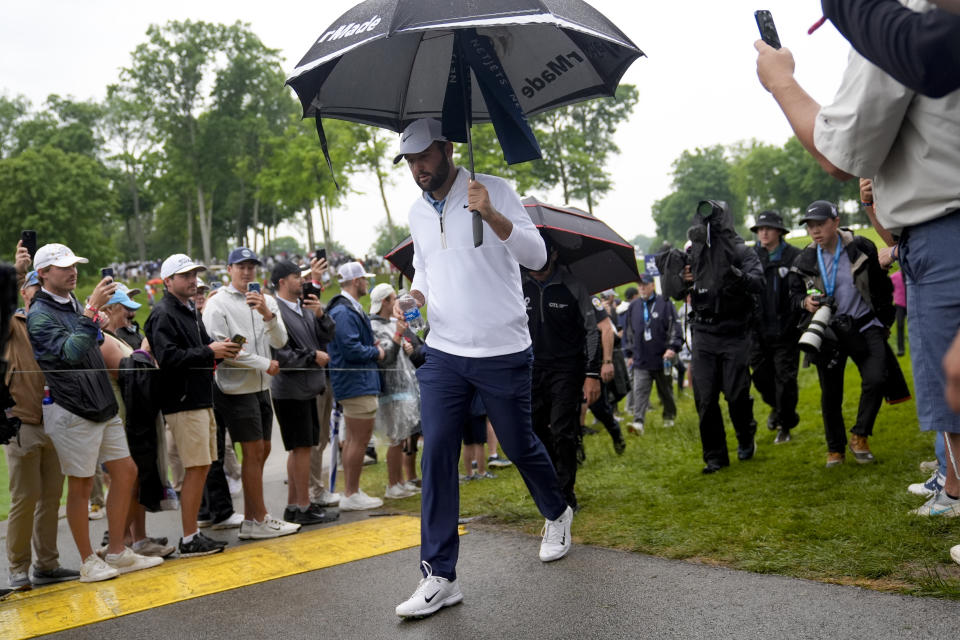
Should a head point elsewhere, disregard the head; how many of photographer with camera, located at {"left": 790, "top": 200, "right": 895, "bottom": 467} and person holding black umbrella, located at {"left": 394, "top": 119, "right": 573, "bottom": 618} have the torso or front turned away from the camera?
0

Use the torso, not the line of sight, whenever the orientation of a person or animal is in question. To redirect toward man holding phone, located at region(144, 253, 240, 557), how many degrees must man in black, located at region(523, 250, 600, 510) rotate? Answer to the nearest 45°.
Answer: approximately 45° to its right

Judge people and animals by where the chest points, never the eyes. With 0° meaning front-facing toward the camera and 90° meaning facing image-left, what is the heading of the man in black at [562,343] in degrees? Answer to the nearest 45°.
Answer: approximately 45°

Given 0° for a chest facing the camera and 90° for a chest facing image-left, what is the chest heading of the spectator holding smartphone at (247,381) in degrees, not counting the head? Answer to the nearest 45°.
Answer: approximately 315°

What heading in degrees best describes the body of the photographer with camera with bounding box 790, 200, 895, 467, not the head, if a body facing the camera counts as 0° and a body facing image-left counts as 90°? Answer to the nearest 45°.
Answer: approximately 45°

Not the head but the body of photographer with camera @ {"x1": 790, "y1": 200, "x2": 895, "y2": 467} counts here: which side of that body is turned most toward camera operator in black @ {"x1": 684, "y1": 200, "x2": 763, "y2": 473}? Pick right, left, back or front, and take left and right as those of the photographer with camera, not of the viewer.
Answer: right

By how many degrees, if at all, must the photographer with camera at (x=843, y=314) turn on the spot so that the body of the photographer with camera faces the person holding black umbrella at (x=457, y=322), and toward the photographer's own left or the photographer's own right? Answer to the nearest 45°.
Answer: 0° — they already face them

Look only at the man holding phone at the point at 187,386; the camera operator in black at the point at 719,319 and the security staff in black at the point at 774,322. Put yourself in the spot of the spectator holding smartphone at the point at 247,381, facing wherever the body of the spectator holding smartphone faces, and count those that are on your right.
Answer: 1

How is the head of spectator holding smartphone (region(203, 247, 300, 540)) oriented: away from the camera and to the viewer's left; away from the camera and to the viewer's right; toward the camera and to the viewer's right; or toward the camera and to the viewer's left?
toward the camera and to the viewer's right
